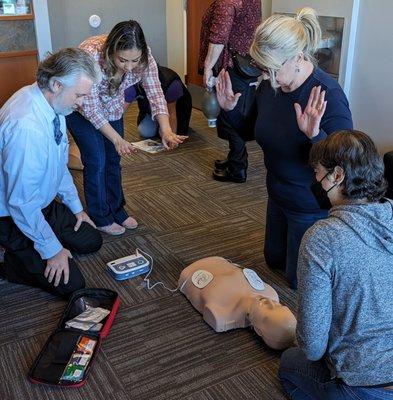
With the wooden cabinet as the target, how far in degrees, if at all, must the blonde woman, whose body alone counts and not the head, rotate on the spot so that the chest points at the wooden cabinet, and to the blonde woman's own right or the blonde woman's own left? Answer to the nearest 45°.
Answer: approximately 90° to the blonde woman's own right

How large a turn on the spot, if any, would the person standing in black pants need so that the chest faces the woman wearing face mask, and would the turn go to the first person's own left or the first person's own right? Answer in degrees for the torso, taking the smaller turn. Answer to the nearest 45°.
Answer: approximately 90° to the first person's own left

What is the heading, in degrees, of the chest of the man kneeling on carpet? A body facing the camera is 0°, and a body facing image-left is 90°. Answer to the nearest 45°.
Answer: approximately 315°

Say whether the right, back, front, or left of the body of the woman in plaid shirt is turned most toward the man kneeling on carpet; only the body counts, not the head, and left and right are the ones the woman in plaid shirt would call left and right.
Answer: right

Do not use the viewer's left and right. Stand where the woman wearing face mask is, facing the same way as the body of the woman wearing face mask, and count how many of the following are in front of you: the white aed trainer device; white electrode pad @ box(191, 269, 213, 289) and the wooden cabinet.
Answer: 3

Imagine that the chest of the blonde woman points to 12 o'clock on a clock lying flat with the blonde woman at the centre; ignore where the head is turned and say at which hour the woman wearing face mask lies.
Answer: The woman wearing face mask is roughly at 10 o'clock from the blonde woman.
